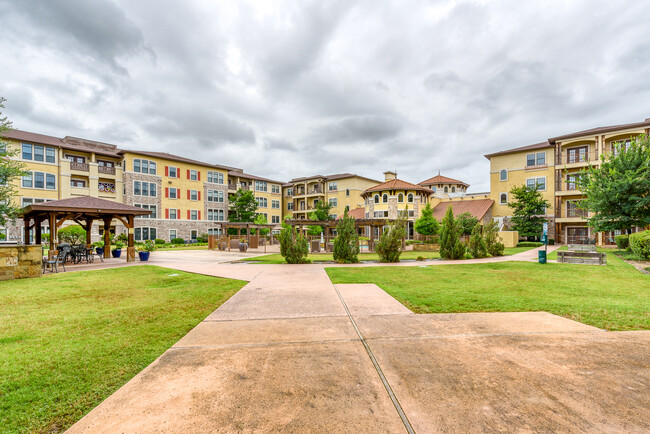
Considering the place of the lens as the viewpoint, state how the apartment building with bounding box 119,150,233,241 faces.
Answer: facing the viewer and to the right of the viewer

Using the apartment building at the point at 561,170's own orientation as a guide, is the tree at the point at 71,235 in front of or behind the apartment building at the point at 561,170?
in front

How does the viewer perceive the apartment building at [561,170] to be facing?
facing the viewer and to the left of the viewer

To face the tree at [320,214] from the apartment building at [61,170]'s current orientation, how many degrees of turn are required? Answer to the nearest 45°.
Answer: approximately 45° to its left

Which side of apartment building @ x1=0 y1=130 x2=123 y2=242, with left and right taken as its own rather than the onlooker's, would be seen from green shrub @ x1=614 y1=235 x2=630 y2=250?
front

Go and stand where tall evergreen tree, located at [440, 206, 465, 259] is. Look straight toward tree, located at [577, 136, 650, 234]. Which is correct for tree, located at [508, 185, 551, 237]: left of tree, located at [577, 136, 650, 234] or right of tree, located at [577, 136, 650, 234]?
left

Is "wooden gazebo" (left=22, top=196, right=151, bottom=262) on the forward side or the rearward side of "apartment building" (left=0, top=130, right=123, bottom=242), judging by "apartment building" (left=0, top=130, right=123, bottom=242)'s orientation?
on the forward side

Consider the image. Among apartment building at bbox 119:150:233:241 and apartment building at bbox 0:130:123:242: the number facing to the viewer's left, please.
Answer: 0

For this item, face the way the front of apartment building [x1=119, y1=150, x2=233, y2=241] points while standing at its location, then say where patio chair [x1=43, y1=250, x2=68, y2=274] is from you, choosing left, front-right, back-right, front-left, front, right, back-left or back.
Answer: front-right

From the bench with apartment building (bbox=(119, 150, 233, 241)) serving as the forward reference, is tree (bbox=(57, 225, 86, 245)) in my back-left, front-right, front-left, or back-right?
front-left

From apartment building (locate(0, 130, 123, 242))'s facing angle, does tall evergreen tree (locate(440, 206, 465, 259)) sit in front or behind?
in front

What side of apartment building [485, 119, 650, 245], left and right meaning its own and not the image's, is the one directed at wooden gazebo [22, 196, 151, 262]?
front

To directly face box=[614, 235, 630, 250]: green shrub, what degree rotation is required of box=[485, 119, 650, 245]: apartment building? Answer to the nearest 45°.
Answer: approximately 45° to its left
